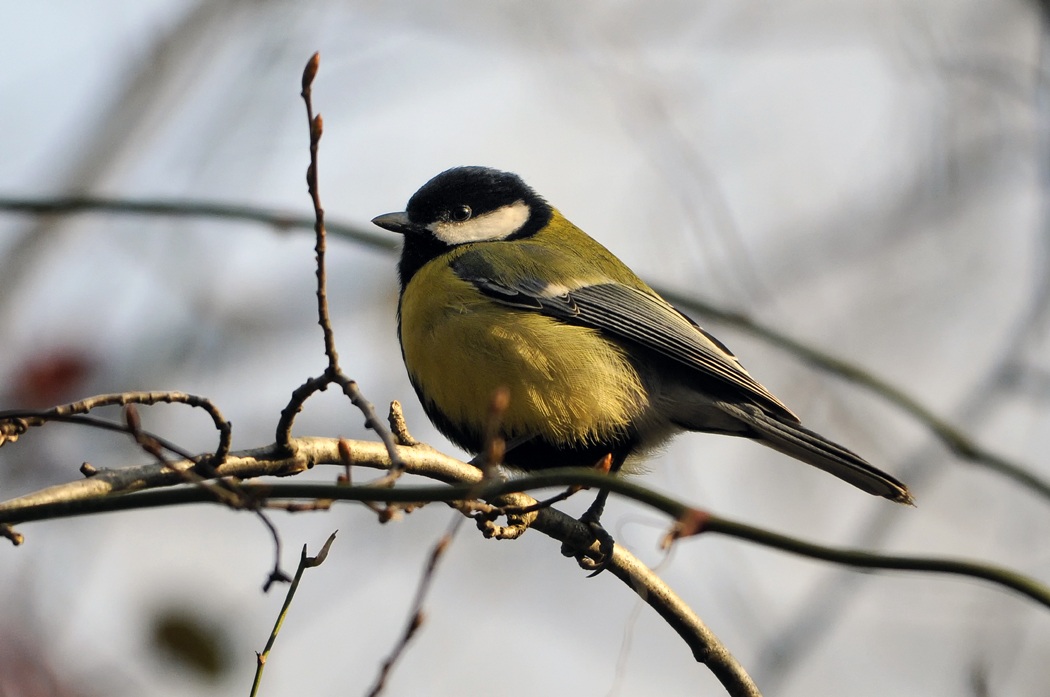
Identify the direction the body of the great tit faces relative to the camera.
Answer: to the viewer's left
